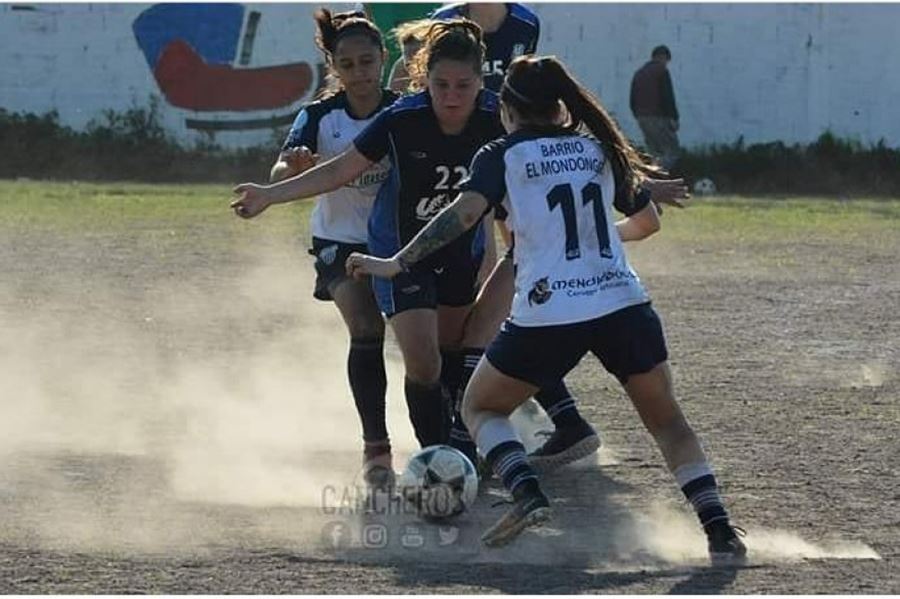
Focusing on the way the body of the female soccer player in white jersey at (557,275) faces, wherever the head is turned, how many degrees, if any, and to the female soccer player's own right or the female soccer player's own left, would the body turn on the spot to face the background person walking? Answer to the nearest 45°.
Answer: approximately 45° to the female soccer player's own right

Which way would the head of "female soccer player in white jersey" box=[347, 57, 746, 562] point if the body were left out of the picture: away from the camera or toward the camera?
away from the camera

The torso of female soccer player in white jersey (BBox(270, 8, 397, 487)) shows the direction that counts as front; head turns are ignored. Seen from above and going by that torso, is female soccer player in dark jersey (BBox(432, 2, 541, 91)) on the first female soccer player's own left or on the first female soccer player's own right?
on the first female soccer player's own left

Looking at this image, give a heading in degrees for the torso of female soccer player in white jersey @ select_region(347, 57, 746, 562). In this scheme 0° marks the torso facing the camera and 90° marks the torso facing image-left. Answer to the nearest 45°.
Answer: approximately 135°

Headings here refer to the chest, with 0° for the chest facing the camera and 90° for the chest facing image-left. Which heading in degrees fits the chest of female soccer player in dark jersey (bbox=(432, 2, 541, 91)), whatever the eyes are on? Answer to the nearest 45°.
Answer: approximately 0°

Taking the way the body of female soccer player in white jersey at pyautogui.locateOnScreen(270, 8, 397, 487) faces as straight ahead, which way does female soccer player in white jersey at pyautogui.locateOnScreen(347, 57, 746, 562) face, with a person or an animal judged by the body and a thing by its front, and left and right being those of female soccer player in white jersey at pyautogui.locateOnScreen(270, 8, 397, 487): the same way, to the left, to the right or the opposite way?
the opposite way

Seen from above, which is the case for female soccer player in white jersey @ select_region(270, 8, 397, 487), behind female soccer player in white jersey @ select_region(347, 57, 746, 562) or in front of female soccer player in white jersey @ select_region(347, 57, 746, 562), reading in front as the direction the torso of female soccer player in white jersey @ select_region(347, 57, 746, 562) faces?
in front

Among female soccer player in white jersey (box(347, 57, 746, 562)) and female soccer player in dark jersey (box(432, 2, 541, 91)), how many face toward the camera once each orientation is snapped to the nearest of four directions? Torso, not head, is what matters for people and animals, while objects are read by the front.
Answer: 1

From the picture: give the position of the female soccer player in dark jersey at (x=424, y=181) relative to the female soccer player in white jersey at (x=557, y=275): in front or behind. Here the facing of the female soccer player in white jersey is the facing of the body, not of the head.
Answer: in front

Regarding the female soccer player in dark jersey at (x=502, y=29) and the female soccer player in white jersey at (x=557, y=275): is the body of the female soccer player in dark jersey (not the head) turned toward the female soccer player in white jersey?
yes
